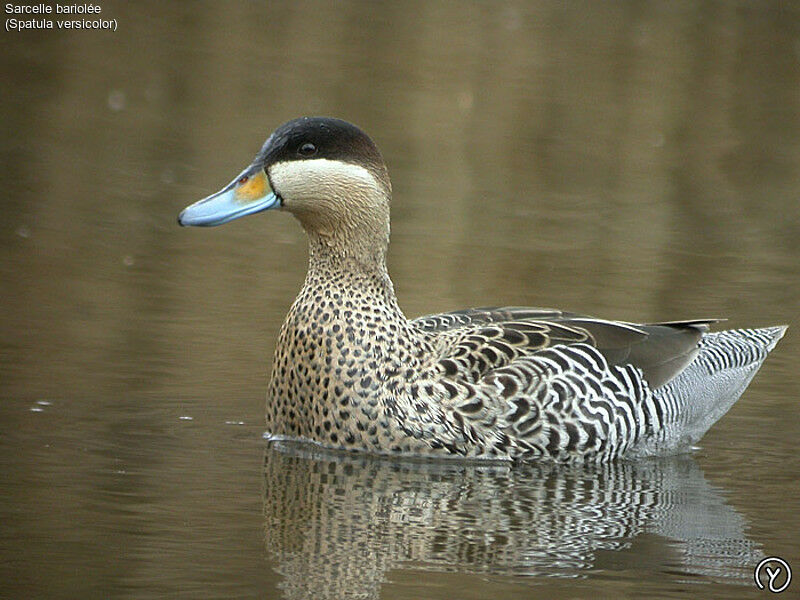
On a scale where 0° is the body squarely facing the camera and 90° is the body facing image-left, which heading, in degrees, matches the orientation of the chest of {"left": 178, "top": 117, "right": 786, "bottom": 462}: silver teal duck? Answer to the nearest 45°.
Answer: approximately 90°
